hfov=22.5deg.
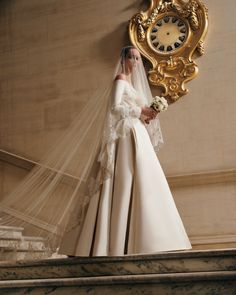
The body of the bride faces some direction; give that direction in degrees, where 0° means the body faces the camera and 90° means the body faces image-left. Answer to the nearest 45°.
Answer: approximately 315°

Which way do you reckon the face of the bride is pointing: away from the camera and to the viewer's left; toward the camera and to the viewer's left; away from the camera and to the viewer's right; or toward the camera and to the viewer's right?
toward the camera and to the viewer's right

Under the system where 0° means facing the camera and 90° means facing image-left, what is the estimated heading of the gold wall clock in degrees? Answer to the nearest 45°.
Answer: approximately 0°
